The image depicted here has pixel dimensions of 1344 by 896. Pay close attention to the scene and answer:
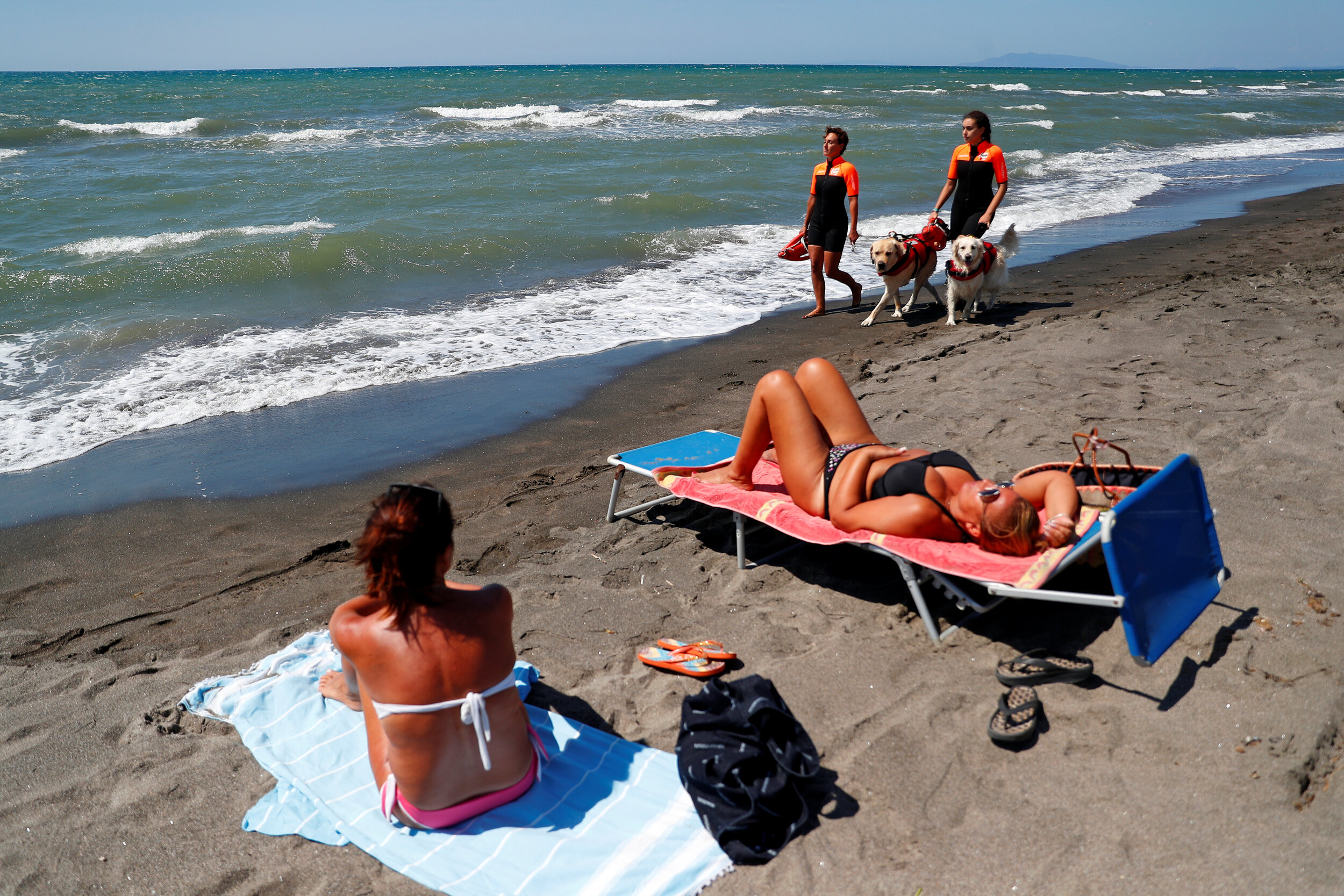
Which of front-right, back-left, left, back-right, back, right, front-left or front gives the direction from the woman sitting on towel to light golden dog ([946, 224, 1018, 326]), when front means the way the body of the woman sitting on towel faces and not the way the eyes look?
right

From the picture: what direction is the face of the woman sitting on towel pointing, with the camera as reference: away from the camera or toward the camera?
away from the camera

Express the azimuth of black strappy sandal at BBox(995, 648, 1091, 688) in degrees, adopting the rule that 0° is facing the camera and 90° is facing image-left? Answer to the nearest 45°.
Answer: approximately 90°

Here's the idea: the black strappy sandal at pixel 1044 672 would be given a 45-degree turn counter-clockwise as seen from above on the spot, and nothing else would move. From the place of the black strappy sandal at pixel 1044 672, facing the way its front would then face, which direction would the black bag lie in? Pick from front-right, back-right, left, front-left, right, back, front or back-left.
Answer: front

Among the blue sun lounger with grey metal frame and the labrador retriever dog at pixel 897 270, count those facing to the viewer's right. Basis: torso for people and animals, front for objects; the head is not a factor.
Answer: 0

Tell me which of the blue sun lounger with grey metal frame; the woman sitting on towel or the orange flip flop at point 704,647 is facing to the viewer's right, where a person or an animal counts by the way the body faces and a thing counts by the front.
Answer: the orange flip flop

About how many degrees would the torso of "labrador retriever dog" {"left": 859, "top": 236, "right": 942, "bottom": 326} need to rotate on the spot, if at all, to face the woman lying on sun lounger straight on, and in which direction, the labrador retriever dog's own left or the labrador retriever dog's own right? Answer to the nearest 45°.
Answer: approximately 45° to the labrador retriever dog's own left

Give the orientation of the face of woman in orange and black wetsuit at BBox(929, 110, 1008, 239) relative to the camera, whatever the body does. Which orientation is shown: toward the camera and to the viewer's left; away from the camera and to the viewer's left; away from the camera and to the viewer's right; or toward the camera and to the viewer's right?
toward the camera and to the viewer's left

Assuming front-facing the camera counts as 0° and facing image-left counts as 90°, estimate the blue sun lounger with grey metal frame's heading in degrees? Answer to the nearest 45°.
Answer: approximately 135°
